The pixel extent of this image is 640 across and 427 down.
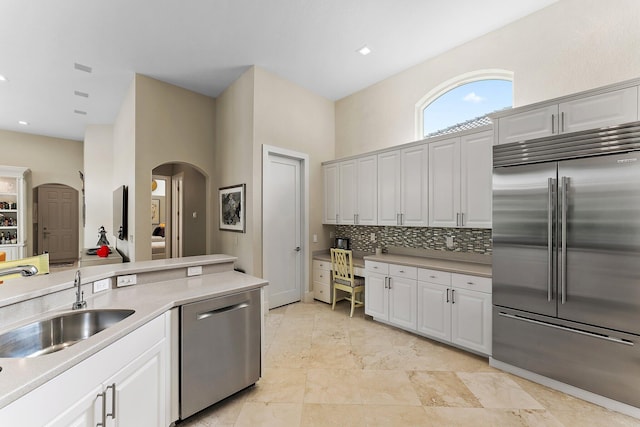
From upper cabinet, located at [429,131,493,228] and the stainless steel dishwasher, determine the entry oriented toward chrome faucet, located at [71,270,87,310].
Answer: the upper cabinet

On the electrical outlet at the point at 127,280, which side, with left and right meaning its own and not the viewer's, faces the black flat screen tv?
back

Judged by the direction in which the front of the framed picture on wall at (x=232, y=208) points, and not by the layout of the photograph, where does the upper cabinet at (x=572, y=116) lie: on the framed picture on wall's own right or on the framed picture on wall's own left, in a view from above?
on the framed picture on wall's own left

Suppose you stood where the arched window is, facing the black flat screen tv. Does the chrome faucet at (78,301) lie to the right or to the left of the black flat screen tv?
left

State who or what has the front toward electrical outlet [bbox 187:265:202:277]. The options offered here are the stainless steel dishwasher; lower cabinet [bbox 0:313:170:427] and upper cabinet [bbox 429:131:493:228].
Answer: the upper cabinet

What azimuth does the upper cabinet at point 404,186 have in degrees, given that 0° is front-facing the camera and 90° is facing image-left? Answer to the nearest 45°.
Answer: approximately 45°

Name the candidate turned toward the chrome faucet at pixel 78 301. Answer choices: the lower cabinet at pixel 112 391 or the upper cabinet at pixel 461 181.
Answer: the upper cabinet

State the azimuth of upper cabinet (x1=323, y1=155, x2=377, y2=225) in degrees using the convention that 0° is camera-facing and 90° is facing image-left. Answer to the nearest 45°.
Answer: approximately 45°

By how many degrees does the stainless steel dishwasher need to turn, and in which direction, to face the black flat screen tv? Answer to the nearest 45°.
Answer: approximately 180°

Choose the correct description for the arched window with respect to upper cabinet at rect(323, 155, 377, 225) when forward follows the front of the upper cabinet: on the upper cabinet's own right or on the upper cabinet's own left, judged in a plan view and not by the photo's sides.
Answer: on the upper cabinet's own left
